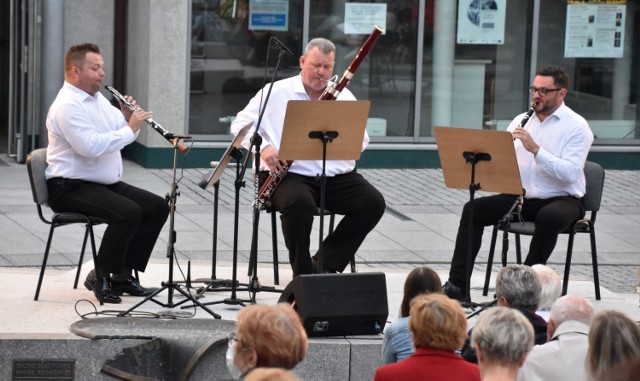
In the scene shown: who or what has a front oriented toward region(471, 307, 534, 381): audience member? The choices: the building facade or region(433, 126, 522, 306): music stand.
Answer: the building facade

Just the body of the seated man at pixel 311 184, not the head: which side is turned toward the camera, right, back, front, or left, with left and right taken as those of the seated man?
front

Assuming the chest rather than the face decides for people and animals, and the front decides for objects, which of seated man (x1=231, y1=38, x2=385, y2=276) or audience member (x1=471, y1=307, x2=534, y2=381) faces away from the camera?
the audience member

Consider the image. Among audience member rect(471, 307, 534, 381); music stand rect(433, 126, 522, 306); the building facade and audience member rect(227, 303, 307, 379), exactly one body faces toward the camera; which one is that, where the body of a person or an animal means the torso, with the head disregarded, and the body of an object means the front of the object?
the building facade

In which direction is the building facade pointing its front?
toward the camera

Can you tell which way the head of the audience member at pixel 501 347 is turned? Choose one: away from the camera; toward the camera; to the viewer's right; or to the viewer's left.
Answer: away from the camera

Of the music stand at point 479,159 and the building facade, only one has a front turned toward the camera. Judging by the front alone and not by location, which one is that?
the building facade

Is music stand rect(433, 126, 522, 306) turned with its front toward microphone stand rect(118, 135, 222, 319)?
no

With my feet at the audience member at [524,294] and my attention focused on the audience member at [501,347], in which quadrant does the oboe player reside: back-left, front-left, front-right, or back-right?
back-right

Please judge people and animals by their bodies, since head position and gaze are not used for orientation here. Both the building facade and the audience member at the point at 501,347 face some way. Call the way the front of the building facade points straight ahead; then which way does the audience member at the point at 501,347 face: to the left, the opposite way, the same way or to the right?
the opposite way

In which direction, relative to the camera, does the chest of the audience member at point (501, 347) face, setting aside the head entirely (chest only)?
away from the camera

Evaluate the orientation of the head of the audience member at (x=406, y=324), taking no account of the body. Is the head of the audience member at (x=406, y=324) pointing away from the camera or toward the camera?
away from the camera

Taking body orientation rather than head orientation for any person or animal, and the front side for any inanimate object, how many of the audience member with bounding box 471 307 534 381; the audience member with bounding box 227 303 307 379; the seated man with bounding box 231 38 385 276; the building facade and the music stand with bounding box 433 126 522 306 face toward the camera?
2

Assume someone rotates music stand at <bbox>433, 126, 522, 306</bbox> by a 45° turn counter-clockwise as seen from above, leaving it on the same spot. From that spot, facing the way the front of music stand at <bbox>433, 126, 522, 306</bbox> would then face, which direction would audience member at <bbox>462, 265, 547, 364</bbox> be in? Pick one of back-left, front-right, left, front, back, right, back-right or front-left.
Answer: back

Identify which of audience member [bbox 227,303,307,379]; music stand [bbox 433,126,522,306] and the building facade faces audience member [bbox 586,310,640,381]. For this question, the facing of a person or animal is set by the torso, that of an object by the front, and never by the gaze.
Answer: the building facade

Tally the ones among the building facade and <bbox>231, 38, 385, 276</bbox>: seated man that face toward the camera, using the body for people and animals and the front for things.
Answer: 2

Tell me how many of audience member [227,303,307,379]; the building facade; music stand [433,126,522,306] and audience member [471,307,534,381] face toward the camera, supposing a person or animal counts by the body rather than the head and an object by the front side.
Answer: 1

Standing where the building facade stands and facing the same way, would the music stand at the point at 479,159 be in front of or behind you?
in front

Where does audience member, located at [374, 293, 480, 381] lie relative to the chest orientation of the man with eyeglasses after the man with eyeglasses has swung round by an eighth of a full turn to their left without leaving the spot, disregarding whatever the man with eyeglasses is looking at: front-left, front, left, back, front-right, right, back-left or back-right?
front
